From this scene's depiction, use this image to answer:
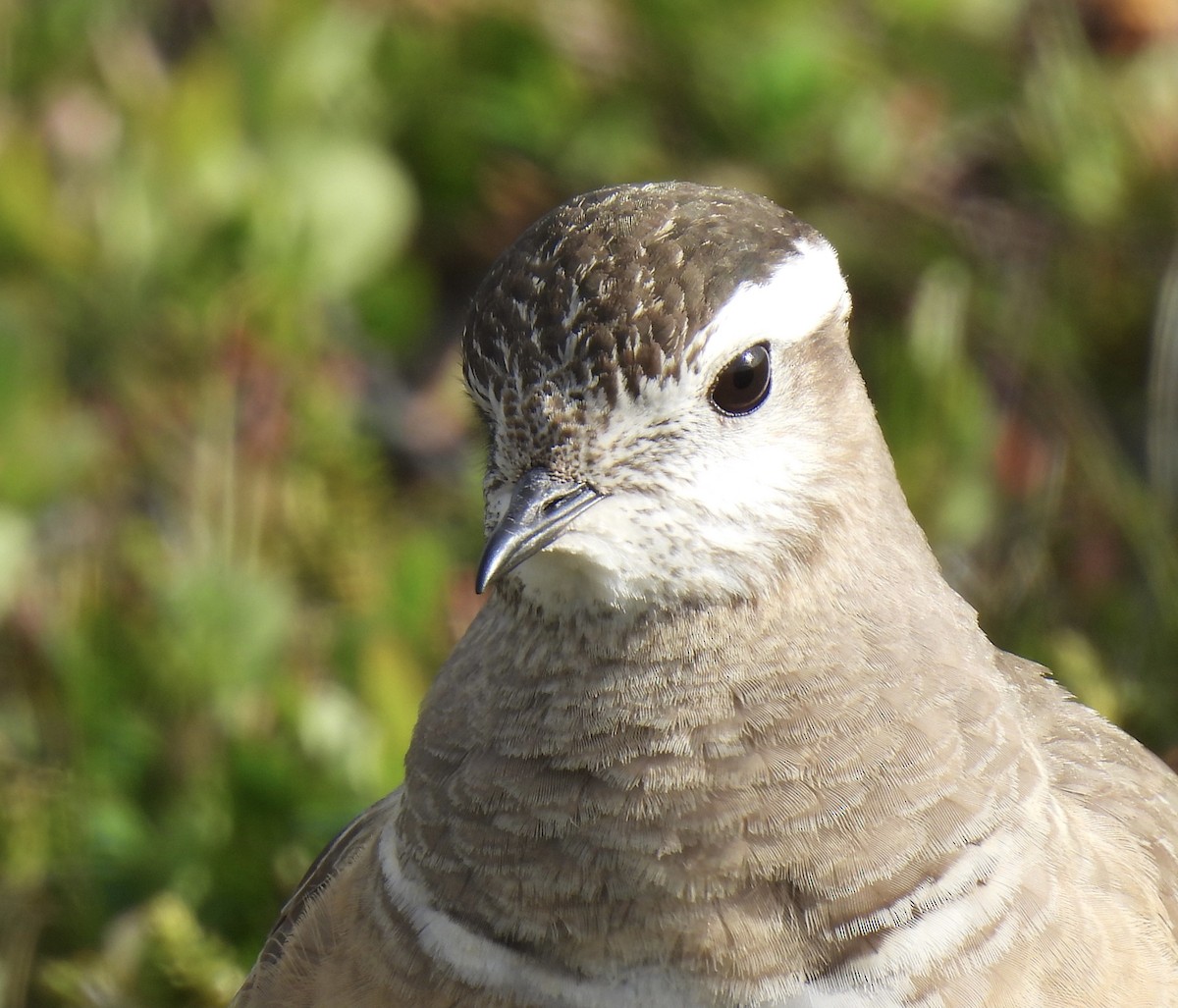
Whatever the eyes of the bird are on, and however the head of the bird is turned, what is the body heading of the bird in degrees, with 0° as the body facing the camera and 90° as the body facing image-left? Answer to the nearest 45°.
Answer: approximately 45°
